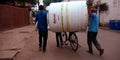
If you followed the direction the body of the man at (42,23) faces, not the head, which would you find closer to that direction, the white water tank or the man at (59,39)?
the man

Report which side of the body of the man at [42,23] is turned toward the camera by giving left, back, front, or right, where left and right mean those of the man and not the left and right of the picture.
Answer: back

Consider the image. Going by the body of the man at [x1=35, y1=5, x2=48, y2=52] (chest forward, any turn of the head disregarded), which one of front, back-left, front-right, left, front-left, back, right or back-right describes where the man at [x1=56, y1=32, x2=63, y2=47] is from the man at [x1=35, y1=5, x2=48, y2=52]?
front-right
